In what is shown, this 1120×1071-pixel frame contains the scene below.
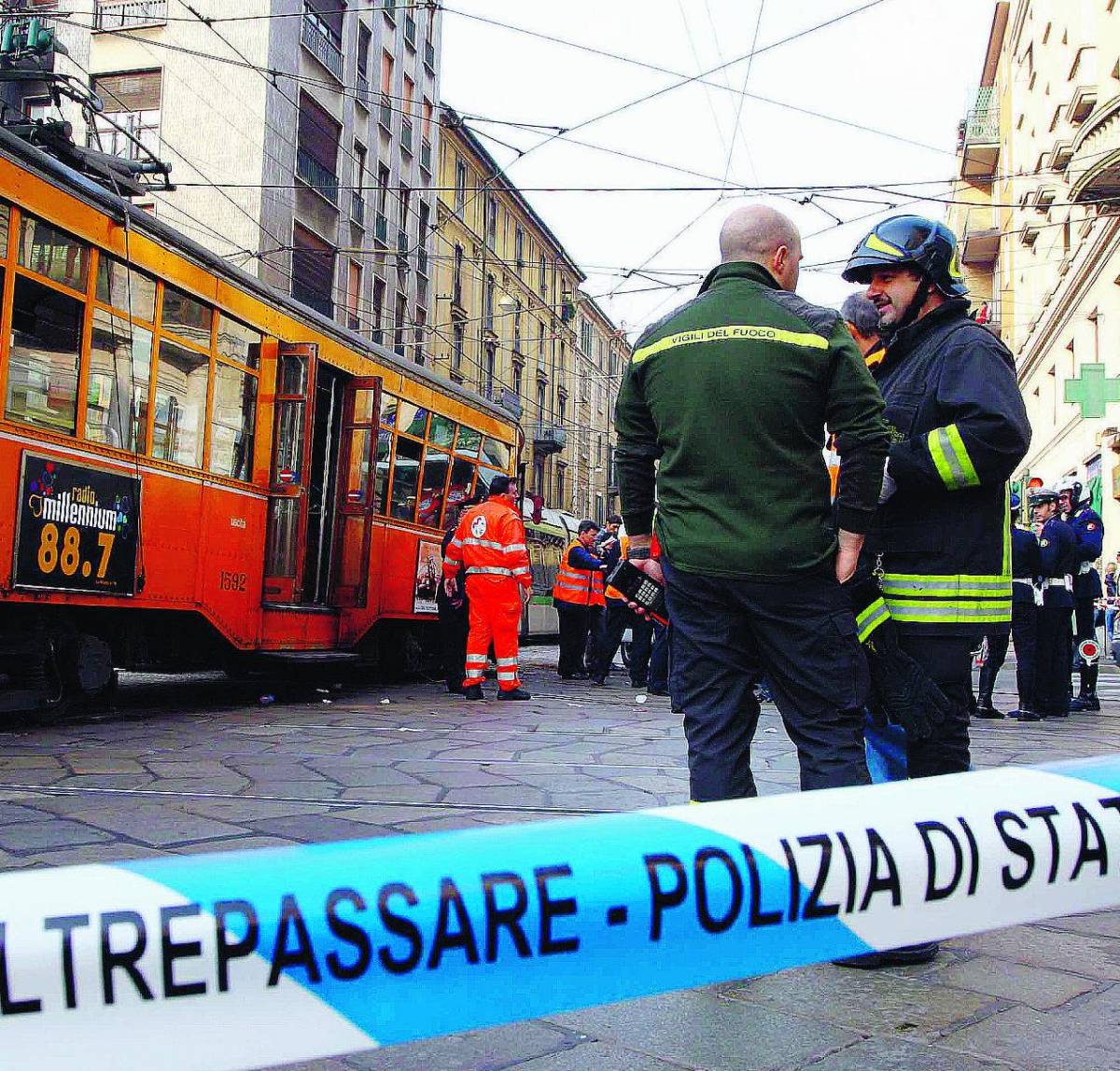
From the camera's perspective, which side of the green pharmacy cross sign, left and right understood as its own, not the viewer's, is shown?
front

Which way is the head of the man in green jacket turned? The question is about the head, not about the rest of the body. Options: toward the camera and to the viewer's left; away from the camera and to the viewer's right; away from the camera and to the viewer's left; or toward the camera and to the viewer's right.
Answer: away from the camera and to the viewer's right

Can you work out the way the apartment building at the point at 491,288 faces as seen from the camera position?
facing the viewer and to the right of the viewer

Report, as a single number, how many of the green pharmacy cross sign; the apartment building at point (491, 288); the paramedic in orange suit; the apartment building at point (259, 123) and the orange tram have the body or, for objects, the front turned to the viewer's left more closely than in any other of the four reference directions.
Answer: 0

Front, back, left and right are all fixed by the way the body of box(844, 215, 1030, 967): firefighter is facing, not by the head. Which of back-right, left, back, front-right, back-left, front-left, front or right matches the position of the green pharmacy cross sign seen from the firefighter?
right

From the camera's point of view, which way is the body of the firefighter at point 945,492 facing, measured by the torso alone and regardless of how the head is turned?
to the viewer's left

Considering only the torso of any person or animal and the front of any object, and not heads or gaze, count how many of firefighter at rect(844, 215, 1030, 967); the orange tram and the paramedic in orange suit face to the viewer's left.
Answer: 1

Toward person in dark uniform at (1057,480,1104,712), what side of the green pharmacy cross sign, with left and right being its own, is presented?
front

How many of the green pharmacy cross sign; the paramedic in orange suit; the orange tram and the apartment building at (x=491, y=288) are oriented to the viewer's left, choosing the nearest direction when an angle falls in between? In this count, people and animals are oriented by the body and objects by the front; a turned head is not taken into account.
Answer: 0

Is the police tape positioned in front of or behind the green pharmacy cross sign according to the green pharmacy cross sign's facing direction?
in front

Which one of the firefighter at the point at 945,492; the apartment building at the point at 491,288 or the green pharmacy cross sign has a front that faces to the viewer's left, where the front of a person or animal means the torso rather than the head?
the firefighter

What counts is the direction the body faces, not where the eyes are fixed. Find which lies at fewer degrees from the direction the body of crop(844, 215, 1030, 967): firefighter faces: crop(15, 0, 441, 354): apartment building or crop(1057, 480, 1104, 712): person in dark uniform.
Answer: the apartment building

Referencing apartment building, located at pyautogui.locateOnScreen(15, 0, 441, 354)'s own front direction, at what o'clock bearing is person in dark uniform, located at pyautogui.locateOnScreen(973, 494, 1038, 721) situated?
The person in dark uniform is roughly at 1 o'clock from the apartment building.

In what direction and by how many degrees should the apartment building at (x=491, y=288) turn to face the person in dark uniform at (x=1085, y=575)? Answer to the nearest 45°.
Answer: approximately 45° to its right

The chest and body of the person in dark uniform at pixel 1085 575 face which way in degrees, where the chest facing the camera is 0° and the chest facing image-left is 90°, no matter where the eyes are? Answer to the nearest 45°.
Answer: approximately 45°
